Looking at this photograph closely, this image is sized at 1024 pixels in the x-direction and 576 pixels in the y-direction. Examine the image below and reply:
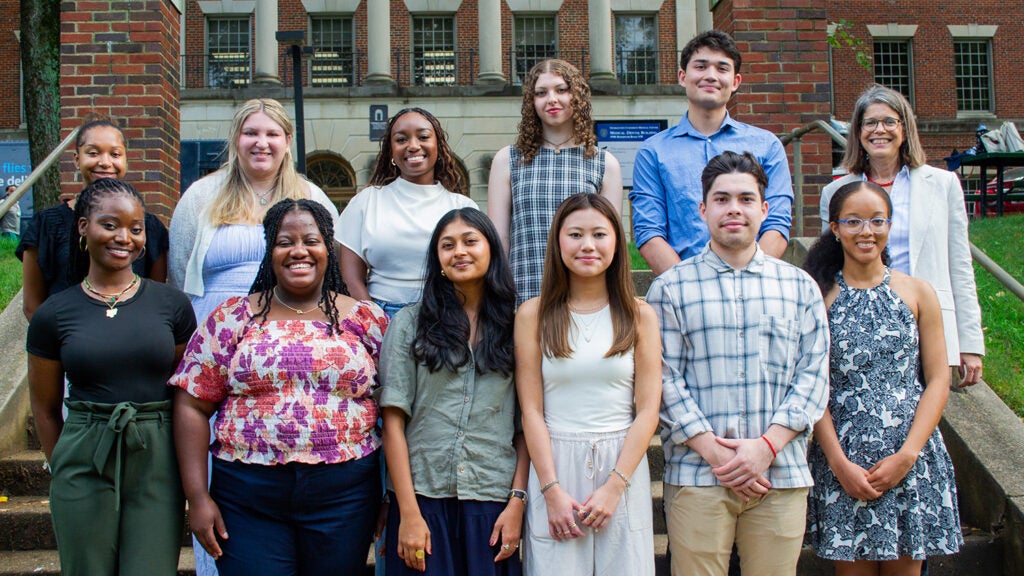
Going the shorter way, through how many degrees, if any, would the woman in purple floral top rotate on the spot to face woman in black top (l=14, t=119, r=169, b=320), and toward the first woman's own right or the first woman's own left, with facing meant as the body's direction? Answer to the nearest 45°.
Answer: approximately 135° to the first woman's own right

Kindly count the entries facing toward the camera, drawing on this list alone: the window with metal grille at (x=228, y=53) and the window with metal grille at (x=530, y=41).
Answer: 2

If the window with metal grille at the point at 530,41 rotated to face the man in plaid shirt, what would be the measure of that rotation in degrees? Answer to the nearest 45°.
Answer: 0° — it already faces them

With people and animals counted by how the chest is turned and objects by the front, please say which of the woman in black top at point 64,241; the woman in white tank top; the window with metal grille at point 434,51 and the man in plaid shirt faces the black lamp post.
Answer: the window with metal grille

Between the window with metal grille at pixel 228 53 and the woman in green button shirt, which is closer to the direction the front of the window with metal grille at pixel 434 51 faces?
the woman in green button shirt

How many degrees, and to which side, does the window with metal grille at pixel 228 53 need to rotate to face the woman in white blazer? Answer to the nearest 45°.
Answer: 0° — it already faces them
